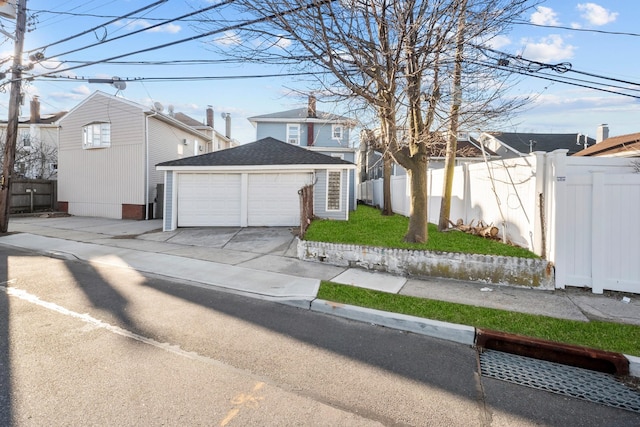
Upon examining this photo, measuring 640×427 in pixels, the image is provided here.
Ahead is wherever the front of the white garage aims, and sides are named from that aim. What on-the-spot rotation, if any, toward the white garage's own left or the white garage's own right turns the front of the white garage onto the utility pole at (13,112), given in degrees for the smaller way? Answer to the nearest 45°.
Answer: approximately 90° to the white garage's own right

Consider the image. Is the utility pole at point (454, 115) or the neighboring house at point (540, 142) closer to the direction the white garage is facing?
the utility pole

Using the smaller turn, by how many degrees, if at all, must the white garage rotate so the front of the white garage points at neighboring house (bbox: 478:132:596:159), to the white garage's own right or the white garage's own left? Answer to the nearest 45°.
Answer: approximately 135° to the white garage's own left

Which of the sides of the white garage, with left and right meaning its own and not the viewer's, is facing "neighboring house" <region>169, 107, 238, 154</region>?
back

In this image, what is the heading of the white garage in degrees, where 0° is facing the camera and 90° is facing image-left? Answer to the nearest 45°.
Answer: approximately 0°

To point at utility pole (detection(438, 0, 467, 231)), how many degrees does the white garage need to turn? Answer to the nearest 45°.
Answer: approximately 45° to its left

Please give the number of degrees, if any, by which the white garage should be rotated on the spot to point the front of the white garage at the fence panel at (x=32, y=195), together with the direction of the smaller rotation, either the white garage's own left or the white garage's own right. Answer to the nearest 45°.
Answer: approximately 135° to the white garage's own right

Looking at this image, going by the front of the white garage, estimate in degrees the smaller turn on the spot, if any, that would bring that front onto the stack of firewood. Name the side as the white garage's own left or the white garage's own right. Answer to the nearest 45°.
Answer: approximately 45° to the white garage's own left

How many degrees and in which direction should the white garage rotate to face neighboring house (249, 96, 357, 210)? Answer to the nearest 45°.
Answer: approximately 180°

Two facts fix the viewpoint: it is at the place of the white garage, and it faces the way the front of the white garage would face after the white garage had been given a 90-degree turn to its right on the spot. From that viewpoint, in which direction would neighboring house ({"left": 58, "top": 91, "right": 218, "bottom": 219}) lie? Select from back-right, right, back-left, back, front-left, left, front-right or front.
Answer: front-right

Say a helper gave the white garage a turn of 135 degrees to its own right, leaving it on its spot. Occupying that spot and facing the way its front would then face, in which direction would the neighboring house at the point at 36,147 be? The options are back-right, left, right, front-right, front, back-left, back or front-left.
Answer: front

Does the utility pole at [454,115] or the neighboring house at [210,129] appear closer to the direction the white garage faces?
the utility pole
